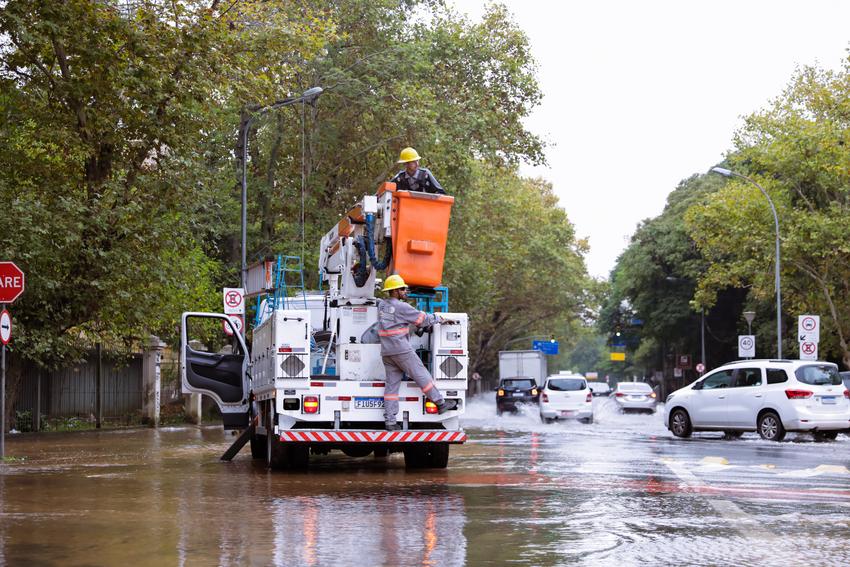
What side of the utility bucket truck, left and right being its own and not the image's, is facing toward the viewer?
back

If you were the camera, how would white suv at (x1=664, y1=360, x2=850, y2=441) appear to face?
facing away from the viewer and to the left of the viewer

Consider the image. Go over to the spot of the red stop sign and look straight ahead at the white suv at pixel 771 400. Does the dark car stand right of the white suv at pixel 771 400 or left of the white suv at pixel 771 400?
left

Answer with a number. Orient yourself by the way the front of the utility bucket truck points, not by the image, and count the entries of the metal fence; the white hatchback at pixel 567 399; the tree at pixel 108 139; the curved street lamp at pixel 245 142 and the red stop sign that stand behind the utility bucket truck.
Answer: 0

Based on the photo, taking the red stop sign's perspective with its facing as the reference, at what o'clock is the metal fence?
The metal fence is roughly at 6 o'clock from the red stop sign.

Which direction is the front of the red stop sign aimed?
toward the camera

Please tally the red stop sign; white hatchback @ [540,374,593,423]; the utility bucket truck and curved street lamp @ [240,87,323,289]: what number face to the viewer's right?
1

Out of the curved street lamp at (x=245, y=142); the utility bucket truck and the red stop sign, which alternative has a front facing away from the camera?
the utility bucket truck

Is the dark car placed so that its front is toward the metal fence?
no

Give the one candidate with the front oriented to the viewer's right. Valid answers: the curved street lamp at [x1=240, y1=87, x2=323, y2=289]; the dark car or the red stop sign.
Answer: the curved street lamp

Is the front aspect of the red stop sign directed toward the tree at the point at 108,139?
no

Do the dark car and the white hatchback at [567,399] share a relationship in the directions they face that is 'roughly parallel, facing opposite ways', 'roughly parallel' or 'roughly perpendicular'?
roughly parallel

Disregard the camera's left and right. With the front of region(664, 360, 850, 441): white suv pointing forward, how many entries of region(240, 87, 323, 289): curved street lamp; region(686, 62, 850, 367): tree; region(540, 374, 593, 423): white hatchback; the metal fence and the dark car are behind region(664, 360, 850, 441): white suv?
0

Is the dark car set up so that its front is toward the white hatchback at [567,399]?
no
